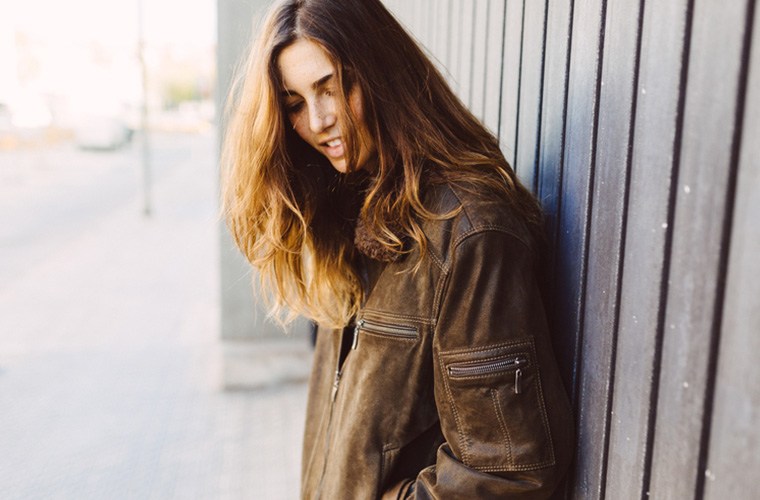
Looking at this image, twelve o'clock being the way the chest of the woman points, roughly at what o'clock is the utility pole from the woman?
The utility pole is roughly at 4 o'clock from the woman.

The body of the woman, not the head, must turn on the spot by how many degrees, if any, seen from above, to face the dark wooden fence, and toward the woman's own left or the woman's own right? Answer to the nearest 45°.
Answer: approximately 90° to the woman's own left

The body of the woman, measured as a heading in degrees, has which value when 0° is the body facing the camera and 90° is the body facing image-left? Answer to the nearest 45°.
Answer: approximately 45°
